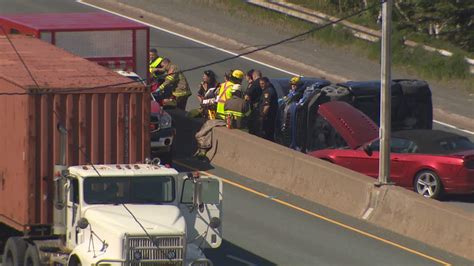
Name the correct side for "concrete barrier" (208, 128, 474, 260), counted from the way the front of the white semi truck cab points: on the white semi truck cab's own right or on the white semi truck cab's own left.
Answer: on the white semi truck cab's own left

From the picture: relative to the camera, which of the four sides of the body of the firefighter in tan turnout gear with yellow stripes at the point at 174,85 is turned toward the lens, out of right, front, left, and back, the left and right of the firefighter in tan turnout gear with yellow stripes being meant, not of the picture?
left

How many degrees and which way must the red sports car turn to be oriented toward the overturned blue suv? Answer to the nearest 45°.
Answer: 0° — it already faces it

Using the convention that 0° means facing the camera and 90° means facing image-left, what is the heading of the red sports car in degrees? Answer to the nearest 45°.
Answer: approximately 135°
